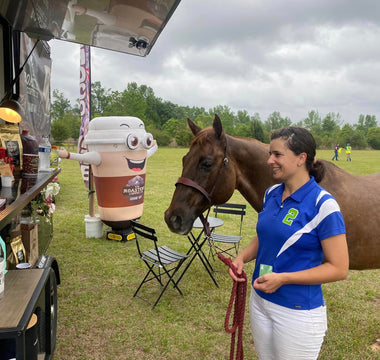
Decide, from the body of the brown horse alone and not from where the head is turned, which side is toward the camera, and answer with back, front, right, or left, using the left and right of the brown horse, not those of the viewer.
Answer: left

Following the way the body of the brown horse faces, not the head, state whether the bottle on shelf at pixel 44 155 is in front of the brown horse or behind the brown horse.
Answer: in front

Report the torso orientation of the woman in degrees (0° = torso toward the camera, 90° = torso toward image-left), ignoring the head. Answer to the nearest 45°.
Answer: approximately 45°

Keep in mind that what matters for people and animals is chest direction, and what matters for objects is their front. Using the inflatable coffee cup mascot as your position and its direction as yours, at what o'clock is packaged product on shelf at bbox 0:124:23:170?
The packaged product on shelf is roughly at 2 o'clock from the inflatable coffee cup mascot.

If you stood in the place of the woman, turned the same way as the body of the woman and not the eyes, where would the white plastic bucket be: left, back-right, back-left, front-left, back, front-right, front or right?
right

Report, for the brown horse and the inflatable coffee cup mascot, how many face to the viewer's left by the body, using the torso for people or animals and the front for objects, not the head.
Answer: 1
